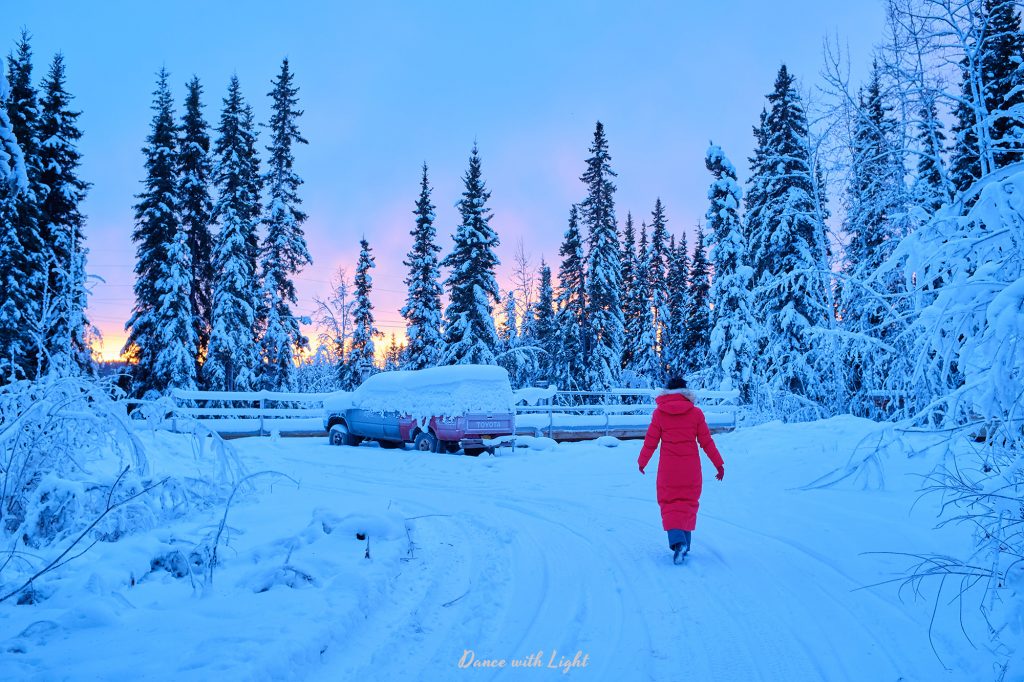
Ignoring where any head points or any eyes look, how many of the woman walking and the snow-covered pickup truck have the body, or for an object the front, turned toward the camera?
0

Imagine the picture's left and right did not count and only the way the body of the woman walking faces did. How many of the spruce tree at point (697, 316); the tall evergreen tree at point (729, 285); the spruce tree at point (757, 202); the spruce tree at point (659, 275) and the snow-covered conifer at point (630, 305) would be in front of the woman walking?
5

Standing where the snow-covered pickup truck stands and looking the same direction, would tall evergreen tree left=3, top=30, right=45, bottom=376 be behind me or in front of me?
in front

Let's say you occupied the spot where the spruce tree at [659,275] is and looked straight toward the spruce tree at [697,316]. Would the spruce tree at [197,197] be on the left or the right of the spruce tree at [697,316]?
right

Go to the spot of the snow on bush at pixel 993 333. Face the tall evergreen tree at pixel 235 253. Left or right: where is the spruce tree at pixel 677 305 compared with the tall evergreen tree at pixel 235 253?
right

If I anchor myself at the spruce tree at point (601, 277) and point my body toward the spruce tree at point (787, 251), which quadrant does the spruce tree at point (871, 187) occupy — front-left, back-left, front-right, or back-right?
front-right

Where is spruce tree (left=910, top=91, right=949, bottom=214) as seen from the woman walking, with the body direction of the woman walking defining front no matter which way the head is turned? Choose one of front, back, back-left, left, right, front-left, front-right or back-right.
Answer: front-right

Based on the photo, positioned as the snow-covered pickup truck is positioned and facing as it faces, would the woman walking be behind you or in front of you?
behind

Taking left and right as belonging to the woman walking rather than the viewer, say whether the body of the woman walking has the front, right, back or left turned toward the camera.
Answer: back

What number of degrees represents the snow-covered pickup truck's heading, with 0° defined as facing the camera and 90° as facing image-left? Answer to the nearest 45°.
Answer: approximately 135°

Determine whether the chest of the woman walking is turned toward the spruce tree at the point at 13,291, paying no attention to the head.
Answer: no

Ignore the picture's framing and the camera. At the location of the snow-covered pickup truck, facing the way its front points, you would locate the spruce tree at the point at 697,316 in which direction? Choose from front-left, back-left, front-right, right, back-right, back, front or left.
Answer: right

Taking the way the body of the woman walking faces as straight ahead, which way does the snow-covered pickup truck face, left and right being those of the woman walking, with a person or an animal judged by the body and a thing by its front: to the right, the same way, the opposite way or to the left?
to the left

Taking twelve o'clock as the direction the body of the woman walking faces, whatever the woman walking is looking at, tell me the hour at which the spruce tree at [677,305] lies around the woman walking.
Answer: The spruce tree is roughly at 12 o'clock from the woman walking.

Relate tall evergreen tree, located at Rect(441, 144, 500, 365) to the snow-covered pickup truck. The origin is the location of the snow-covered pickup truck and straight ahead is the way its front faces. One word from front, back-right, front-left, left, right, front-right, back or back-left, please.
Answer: front-right

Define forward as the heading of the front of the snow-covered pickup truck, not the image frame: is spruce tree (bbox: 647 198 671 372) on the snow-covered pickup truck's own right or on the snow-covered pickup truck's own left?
on the snow-covered pickup truck's own right

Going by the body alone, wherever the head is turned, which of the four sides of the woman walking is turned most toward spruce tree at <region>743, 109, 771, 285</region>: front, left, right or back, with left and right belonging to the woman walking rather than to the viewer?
front

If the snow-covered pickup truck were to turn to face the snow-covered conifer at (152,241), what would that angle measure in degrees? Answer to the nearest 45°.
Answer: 0° — it already faces it

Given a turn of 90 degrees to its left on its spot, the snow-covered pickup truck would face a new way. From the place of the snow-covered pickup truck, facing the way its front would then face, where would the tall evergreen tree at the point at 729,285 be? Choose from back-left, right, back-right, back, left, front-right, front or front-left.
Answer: back
